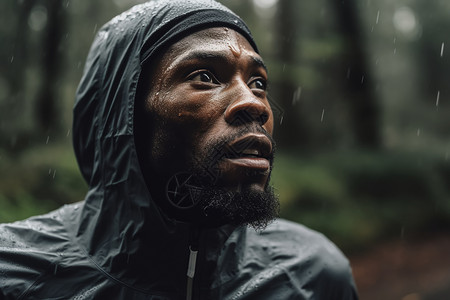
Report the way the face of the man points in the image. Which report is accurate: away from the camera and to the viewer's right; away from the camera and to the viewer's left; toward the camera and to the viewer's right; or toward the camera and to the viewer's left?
toward the camera and to the viewer's right

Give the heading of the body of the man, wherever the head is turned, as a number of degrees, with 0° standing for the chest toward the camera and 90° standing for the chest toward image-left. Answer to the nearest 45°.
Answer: approximately 315°
